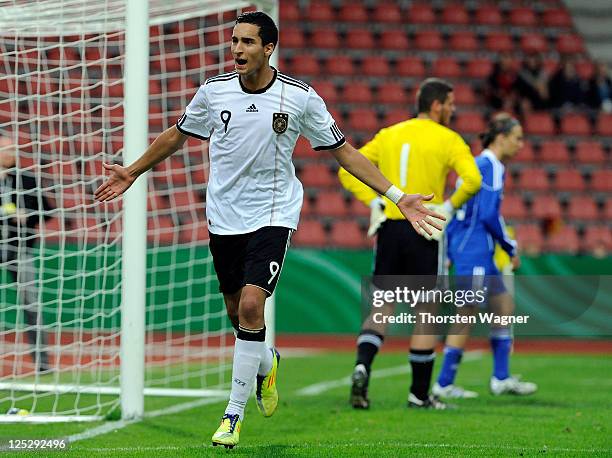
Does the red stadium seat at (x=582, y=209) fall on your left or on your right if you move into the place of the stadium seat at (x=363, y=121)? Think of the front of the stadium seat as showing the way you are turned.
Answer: on your left

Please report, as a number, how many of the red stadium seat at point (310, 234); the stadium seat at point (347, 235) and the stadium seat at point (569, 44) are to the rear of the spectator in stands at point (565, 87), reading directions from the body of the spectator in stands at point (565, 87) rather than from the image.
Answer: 1

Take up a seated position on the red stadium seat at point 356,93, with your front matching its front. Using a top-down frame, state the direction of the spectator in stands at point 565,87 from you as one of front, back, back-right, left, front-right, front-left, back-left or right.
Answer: left

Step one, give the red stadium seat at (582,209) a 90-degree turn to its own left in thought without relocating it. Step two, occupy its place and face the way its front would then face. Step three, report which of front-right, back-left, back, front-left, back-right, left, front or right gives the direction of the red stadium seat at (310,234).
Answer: back-right

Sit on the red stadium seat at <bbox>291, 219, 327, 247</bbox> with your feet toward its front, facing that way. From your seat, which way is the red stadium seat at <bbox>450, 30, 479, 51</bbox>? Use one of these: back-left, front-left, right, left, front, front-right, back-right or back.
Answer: back-left

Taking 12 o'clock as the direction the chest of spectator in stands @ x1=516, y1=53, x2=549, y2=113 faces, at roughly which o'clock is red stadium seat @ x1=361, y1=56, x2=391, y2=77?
The red stadium seat is roughly at 3 o'clock from the spectator in stands.

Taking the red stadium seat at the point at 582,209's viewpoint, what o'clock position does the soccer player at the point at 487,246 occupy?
The soccer player is roughly at 12 o'clock from the red stadium seat.

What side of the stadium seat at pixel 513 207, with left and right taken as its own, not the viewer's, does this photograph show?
front

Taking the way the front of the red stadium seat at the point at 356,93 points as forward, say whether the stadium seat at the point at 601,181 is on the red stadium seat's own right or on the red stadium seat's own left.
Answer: on the red stadium seat's own left

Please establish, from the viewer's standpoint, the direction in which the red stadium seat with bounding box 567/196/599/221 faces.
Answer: facing the viewer
